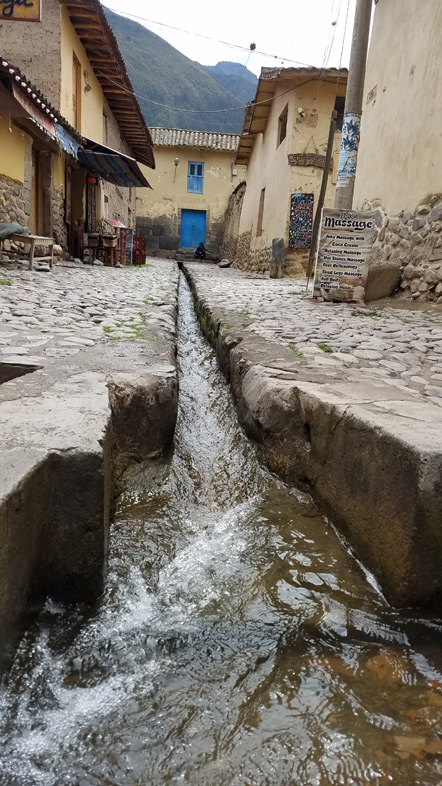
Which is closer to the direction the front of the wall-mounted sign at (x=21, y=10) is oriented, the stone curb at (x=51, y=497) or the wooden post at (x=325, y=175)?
the stone curb

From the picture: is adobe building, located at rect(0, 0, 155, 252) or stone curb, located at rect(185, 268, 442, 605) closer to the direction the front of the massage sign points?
the stone curb

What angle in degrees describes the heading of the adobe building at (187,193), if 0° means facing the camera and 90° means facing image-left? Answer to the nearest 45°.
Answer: approximately 0°

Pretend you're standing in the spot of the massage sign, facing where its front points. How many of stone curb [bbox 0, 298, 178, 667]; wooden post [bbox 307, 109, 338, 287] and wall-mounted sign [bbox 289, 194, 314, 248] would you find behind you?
2

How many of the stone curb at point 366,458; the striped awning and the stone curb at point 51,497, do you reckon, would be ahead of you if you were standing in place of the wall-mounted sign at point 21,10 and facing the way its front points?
2

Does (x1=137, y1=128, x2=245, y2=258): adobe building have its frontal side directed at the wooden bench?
yes

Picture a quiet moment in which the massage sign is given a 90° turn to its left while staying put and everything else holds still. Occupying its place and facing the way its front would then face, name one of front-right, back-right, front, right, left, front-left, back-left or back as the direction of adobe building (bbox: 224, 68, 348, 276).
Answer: left
